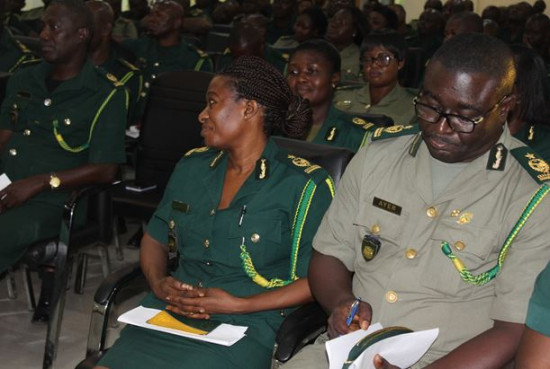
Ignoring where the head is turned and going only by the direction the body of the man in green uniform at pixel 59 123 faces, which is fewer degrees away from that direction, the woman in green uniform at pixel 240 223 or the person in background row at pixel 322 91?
the woman in green uniform

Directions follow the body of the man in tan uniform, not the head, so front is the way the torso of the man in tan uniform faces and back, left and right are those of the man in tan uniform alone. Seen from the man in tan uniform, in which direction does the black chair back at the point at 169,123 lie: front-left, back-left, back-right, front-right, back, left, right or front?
right

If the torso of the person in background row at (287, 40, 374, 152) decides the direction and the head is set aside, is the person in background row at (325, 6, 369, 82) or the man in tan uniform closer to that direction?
the man in tan uniform

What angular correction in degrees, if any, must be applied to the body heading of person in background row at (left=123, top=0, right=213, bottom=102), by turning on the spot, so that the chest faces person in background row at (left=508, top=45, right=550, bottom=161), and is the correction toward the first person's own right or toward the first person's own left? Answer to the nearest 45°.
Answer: approximately 90° to the first person's own left

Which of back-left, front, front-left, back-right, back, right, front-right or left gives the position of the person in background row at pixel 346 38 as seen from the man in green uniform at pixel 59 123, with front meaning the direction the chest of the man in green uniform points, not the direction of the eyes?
back

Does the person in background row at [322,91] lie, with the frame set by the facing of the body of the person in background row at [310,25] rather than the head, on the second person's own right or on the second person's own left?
on the second person's own left

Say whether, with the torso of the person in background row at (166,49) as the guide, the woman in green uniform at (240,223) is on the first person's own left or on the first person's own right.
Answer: on the first person's own left

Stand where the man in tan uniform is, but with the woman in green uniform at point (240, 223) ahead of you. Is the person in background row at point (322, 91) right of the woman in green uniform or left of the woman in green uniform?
right

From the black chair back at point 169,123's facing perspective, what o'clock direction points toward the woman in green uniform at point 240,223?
The woman in green uniform is roughly at 10 o'clock from the black chair back.

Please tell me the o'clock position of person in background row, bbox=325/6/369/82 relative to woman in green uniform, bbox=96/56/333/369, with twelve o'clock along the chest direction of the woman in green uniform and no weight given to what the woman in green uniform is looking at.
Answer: The person in background row is roughly at 5 o'clock from the woman in green uniform.
